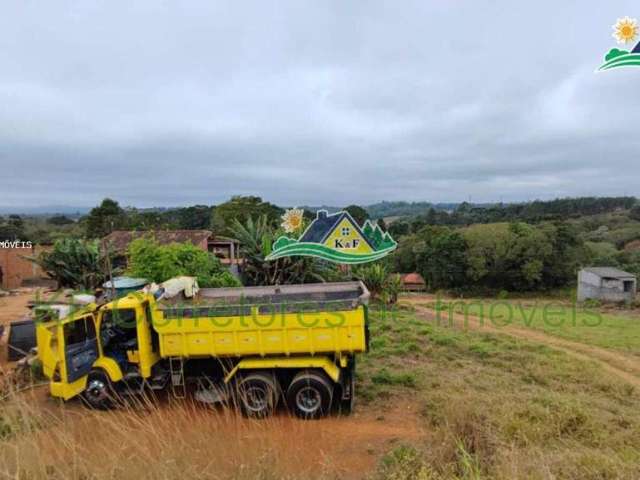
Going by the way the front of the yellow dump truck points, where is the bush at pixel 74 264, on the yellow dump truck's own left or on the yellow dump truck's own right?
on the yellow dump truck's own right

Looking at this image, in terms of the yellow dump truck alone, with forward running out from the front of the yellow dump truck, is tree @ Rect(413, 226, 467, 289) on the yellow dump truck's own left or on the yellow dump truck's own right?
on the yellow dump truck's own right

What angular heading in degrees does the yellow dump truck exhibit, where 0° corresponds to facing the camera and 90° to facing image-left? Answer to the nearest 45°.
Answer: approximately 90°

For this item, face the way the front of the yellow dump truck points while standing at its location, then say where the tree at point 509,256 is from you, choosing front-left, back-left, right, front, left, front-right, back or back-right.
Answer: back-right

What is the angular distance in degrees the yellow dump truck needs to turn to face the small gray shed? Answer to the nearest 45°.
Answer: approximately 135° to its right

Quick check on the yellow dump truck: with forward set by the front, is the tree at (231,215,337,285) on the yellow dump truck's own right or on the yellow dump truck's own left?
on the yellow dump truck's own right

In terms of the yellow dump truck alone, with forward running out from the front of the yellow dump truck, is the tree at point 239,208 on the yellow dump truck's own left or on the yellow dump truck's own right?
on the yellow dump truck's own right

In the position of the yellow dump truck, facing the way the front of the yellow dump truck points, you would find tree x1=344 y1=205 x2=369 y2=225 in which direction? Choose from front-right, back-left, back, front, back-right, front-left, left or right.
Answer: back-right

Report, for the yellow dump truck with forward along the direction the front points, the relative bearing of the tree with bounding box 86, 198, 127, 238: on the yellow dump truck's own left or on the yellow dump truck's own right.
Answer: on the yellow dump truck's own right
